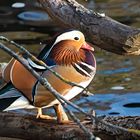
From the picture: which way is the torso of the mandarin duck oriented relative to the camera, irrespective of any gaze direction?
to the viewer's right

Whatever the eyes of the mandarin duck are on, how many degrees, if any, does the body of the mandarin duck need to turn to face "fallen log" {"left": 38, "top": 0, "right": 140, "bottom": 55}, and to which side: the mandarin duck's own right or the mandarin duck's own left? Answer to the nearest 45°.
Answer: approximately 45° to the mandarin duck's own left
